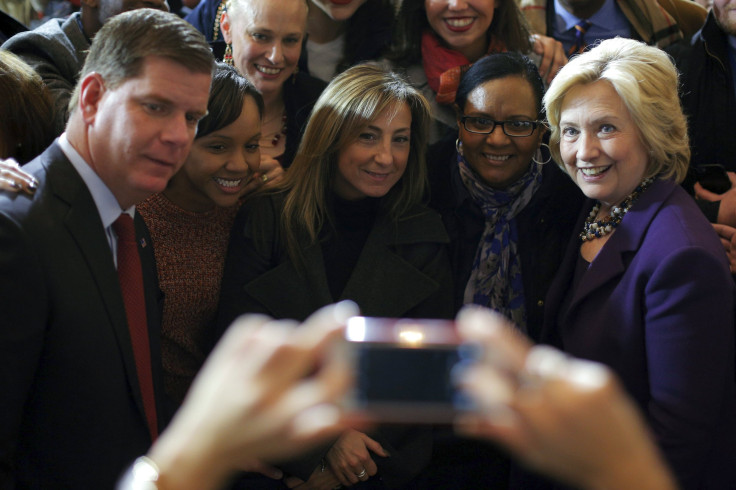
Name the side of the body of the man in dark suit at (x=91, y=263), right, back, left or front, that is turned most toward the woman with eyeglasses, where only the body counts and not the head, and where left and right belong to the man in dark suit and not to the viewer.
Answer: left

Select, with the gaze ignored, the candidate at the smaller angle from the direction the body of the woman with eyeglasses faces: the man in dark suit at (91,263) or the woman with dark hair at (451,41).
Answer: the man in dark suit

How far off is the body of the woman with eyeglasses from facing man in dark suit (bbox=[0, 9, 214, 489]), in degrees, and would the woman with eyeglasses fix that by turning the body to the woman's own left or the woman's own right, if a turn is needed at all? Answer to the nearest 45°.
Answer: approximately 45° to the woman's own right

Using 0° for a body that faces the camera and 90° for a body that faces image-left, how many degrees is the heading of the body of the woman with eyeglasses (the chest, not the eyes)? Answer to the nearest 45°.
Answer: approximately 0°

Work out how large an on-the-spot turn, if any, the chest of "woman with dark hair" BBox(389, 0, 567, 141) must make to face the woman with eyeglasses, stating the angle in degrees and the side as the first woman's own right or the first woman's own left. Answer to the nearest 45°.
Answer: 0° — they already face them

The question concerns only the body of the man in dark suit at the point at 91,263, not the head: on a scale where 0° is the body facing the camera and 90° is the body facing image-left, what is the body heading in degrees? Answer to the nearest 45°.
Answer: approximately 315°

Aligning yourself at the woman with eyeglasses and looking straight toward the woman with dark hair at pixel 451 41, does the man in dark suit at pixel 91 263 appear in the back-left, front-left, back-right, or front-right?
back-left

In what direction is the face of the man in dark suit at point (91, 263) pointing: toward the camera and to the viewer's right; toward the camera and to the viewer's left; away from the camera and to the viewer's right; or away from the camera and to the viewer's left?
toward the camera and to the viewer's right

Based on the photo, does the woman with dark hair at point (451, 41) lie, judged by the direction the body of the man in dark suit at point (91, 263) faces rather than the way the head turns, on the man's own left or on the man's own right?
on the man's own left

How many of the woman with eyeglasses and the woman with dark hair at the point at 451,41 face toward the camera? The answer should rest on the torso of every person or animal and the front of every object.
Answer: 2
